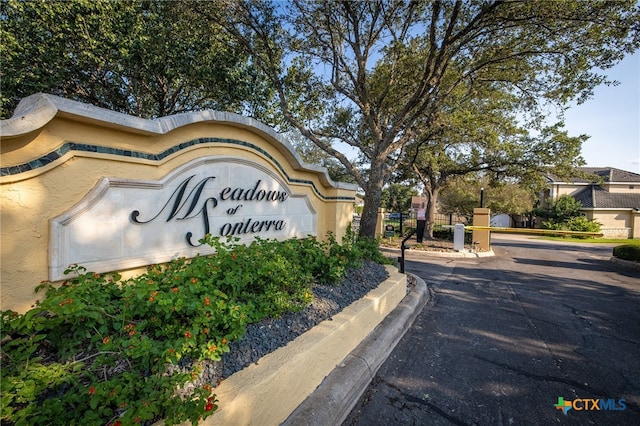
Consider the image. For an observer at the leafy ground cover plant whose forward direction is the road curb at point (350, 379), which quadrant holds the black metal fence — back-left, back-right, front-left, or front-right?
front-left

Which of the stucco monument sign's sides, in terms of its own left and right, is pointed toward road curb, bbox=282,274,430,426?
front

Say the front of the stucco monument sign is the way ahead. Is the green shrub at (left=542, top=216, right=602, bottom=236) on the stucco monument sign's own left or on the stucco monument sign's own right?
on the stucco monument sign's own left

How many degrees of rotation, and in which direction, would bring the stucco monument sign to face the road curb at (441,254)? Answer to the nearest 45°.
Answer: approximately 90° to its left

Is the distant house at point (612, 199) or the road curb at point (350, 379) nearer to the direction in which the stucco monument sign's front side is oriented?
the road curb

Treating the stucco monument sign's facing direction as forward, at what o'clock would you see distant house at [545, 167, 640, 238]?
The distant house is roughly at 10 o'clock from the stucco monument sign.

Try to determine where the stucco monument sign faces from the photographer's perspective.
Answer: facing the viewer and to the right of the viewer

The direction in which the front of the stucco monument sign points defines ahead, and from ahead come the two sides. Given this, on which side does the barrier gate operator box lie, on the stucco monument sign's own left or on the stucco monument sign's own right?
on the stucco monument sign's own left

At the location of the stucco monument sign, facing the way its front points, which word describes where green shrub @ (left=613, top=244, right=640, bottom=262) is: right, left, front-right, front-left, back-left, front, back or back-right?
front-left

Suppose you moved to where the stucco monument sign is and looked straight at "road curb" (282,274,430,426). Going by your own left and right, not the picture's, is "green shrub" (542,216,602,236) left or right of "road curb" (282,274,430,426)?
left

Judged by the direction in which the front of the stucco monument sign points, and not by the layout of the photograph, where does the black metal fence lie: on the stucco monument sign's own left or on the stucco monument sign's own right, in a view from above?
on the stucco monument sign's own left

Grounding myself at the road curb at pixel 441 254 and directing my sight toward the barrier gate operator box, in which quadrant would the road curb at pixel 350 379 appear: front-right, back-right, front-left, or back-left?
back-right
